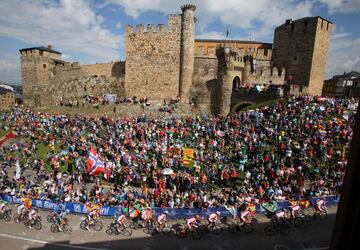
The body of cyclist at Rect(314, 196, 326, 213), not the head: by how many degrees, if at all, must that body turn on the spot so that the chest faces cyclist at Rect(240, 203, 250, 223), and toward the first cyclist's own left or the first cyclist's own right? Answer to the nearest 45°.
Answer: approximately 135° to the first cyclist's own right

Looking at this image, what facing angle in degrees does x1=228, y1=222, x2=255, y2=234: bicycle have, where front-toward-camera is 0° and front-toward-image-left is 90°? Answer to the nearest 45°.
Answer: approximately 270°

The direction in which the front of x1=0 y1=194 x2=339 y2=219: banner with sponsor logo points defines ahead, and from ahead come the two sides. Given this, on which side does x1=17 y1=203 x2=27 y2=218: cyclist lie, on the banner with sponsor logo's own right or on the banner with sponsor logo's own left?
on the banner with sponsor logo's own right

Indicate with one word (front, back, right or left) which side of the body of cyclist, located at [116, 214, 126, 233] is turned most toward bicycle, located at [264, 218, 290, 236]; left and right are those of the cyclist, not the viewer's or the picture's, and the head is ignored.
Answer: front

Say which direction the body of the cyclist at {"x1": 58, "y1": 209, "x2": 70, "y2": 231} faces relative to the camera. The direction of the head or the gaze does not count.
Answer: to the viewer's right

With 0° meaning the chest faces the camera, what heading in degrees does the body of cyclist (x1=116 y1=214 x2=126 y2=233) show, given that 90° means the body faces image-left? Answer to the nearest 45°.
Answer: approximately 270°

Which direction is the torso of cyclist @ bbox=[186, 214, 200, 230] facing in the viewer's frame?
to the viewer's right
